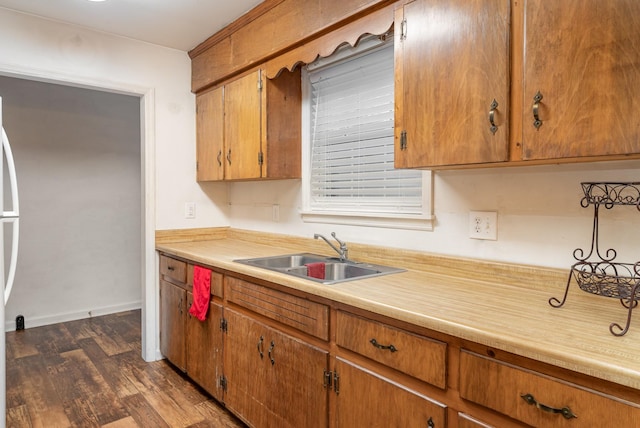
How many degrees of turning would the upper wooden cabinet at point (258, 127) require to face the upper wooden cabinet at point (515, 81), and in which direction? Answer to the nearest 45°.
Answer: approximately 90° to its left

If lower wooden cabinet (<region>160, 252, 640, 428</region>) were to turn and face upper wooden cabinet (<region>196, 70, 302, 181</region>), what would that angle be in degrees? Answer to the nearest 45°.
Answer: approximately 90° to its right

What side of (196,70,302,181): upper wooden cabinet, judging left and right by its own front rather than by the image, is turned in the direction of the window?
left

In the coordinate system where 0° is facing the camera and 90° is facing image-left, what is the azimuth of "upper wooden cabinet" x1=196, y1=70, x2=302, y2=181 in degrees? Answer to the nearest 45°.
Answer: approximately 45°

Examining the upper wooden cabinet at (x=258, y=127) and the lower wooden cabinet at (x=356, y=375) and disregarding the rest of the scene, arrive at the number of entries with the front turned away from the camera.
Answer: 0

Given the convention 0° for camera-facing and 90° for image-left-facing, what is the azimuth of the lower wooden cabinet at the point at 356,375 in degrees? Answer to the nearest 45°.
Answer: approximately 45°
